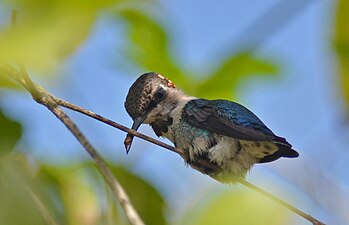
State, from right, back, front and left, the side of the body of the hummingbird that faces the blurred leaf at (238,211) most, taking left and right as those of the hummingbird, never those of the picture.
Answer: left

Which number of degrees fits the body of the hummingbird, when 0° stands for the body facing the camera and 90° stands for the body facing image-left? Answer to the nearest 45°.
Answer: approximately 90°
